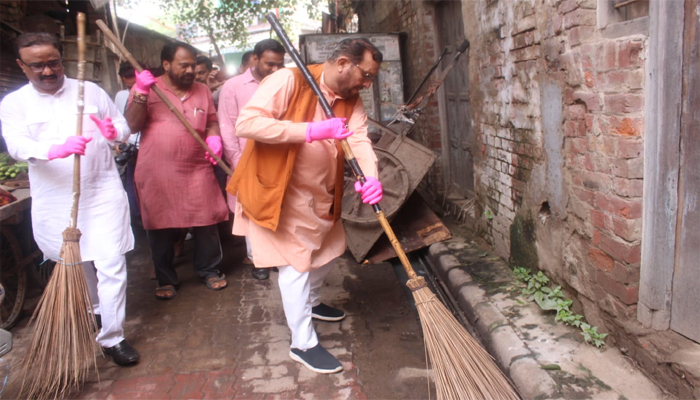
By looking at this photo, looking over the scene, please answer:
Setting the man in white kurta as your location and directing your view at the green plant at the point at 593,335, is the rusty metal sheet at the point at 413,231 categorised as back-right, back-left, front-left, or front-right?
front-left

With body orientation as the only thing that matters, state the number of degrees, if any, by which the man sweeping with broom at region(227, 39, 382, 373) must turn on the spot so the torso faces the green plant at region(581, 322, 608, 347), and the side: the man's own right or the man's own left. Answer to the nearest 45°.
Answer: approximately 45° to the man's own left

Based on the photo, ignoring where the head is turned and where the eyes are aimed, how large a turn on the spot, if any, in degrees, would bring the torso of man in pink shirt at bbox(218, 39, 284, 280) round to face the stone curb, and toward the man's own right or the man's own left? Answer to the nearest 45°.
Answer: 0° — they already face it

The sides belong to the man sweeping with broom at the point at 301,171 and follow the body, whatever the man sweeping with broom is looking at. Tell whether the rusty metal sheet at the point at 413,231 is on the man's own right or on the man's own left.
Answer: on the man's own left

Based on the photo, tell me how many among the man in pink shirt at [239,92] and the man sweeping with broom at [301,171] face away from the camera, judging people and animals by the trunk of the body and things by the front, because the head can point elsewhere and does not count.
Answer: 0

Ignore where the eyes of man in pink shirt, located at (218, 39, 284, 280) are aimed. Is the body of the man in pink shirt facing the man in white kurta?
no

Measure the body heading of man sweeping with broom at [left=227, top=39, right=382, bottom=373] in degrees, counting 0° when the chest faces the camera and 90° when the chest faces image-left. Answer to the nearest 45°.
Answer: approximately 315°

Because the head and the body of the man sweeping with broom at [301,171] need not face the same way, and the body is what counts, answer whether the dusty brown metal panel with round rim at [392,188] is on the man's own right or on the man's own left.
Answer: on the man's own left

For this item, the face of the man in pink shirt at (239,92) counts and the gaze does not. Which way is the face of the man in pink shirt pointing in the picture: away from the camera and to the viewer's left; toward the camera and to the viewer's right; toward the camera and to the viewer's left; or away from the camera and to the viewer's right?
toward the camera and to the viewer's right

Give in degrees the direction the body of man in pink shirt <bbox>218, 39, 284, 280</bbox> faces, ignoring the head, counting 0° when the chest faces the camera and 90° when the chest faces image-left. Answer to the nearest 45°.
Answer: approximately 315°

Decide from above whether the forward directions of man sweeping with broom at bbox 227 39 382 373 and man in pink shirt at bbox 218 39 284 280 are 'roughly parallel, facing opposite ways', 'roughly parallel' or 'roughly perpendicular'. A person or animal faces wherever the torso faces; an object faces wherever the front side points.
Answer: roughly parallel
